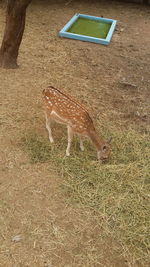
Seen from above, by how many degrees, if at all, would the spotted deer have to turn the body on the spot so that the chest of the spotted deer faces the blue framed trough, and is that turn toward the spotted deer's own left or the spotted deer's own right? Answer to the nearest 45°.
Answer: approximately 135° to the spotted deer's own left

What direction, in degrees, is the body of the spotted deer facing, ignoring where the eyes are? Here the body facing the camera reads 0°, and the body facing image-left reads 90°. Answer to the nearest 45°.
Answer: approximately 315°

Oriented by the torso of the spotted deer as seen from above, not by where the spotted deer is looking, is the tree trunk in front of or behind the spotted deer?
behind
